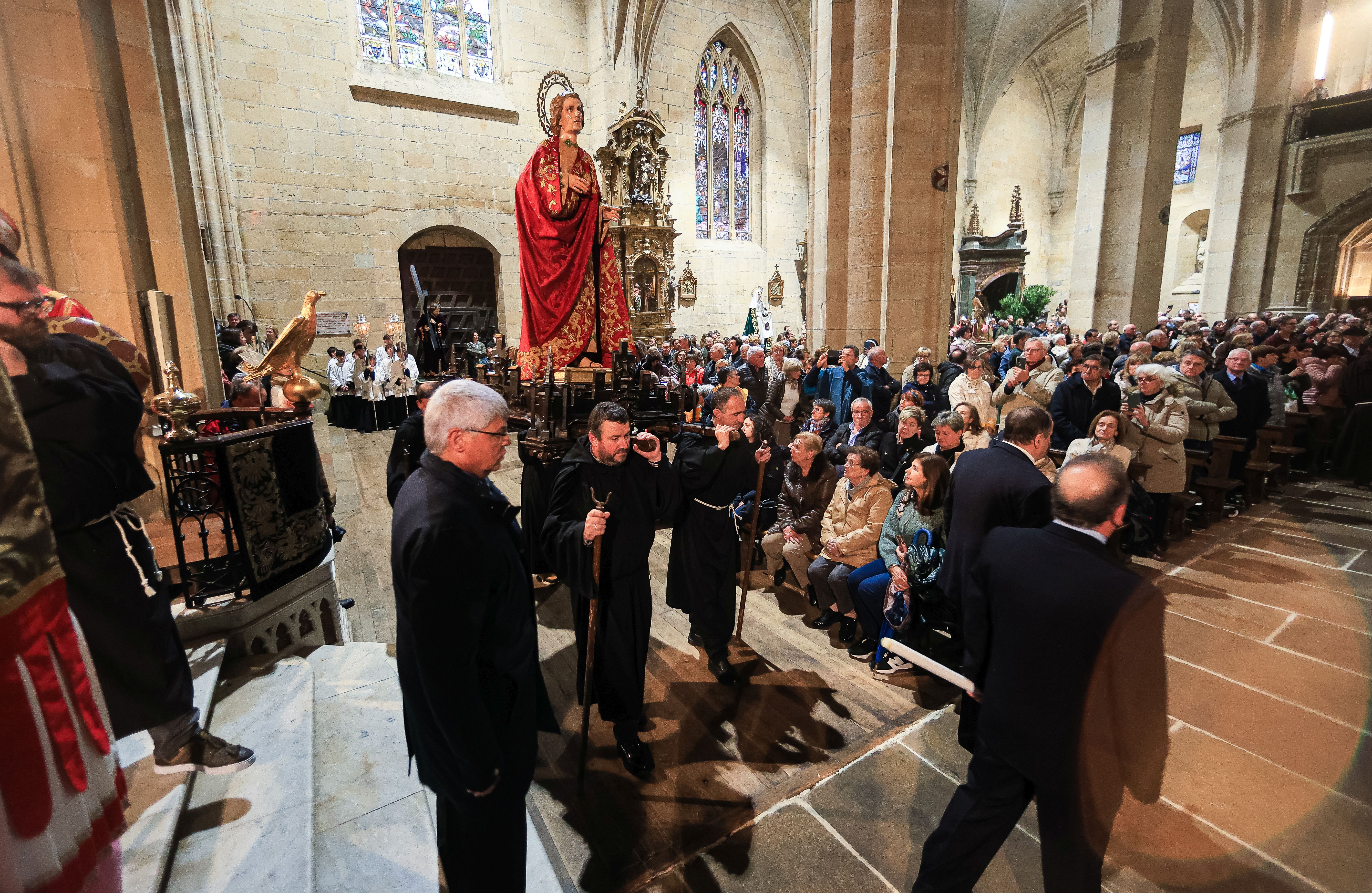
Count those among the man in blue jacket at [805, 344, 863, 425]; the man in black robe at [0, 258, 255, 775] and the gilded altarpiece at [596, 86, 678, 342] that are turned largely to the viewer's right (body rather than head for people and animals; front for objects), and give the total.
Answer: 1

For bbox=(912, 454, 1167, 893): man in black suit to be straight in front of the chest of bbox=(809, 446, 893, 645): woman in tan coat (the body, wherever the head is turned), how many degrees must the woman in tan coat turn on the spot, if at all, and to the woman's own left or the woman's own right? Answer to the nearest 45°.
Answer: approximately 45° to the woman's own left

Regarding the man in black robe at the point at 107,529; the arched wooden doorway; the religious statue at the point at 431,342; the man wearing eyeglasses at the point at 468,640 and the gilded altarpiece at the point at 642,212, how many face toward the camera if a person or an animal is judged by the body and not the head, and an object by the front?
3

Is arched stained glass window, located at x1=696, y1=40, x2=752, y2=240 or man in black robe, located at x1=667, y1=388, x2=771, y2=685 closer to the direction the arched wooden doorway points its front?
the man in black robe

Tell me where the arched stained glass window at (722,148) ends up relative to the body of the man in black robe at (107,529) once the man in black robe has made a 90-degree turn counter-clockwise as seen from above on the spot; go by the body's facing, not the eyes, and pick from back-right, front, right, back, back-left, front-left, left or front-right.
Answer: front-right

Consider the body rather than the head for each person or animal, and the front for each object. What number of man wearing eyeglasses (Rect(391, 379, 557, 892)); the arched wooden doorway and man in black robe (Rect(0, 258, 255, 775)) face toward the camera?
1

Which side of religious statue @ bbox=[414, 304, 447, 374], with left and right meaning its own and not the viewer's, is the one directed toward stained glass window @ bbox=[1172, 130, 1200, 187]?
left

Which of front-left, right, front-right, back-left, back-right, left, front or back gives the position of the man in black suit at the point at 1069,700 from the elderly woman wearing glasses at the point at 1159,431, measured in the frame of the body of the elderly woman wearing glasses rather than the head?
front-left

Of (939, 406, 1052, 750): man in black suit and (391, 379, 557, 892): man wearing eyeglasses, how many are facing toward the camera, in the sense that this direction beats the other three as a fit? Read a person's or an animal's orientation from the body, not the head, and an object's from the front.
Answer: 0

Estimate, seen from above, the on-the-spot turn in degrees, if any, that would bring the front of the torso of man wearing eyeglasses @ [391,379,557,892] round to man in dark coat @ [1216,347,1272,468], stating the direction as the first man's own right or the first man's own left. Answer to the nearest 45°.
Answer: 0° — they already face them

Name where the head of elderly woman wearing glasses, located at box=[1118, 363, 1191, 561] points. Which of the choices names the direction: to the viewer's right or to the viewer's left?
to the viewer's left

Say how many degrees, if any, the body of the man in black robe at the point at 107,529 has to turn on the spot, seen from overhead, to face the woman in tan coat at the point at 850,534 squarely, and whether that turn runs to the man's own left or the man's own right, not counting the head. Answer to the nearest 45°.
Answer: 0° — they already face them

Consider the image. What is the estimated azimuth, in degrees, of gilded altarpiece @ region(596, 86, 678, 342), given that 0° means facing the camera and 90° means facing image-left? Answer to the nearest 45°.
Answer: approximately 0°

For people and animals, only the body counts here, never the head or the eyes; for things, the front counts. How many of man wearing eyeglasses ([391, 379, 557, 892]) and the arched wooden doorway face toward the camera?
1
